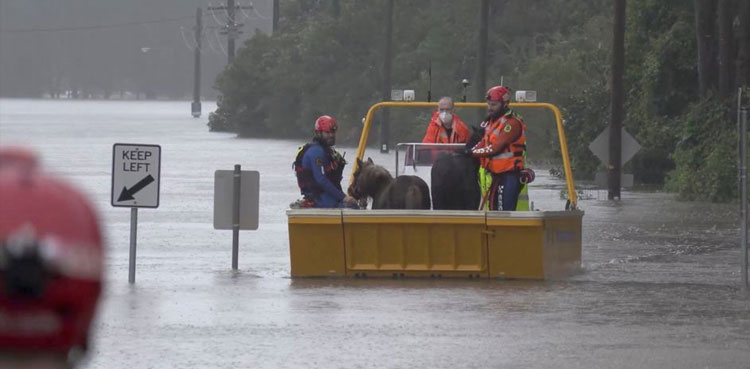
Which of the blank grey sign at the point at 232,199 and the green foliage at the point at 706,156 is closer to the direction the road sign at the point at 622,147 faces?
the green foliage

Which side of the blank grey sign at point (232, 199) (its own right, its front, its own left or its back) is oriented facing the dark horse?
right

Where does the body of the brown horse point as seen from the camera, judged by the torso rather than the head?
to the viewer's left

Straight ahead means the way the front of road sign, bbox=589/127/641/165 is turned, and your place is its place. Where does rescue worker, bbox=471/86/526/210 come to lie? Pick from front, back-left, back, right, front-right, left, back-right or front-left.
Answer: back

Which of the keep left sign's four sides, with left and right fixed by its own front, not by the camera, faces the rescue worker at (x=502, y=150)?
left

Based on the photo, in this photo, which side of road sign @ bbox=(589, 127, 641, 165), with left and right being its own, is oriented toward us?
back

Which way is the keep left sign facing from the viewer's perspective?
toward the camera

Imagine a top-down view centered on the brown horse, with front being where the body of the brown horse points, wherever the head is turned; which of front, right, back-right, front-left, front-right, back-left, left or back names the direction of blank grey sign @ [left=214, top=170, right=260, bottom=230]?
front

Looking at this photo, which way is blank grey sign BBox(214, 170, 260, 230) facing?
away from the camera

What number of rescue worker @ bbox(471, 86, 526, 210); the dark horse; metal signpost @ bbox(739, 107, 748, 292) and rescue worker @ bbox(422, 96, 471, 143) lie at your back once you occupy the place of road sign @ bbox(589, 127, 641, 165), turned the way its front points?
4

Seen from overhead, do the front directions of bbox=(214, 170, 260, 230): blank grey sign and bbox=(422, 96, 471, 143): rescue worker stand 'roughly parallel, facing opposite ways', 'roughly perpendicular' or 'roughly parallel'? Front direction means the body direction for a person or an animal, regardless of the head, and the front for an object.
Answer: roughly parallel, facing opposite ways

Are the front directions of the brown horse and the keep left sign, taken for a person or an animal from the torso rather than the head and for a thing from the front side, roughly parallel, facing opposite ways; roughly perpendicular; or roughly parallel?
roughly perpendicular

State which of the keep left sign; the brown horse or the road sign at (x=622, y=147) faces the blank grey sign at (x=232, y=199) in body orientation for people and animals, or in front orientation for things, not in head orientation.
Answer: the brown horse

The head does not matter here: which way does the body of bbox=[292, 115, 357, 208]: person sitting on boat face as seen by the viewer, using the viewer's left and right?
facing the viewer and to the right of the viewer

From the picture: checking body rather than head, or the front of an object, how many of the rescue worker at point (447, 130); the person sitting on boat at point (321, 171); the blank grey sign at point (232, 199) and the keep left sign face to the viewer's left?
0

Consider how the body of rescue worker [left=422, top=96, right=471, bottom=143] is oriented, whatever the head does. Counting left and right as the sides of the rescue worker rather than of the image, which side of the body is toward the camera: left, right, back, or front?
front
